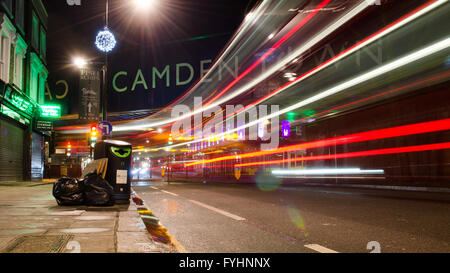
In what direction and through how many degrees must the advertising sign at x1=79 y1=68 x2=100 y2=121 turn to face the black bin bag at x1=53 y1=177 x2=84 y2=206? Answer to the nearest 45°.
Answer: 0° — it already faces it

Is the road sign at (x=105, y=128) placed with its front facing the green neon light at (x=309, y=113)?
no

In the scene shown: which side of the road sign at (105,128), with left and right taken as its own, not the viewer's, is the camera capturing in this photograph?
front

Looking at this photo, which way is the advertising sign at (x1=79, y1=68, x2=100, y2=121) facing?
toward the camera

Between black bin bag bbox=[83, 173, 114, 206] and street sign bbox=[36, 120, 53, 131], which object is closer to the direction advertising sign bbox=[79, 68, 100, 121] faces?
the black bin bag

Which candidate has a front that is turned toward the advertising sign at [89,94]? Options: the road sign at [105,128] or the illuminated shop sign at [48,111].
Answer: the illuminated shop sign

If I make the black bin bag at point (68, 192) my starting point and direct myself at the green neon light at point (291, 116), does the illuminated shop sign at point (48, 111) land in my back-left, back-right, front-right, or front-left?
front-left

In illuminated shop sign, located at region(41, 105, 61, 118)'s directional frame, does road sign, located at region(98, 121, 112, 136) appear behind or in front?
in front
